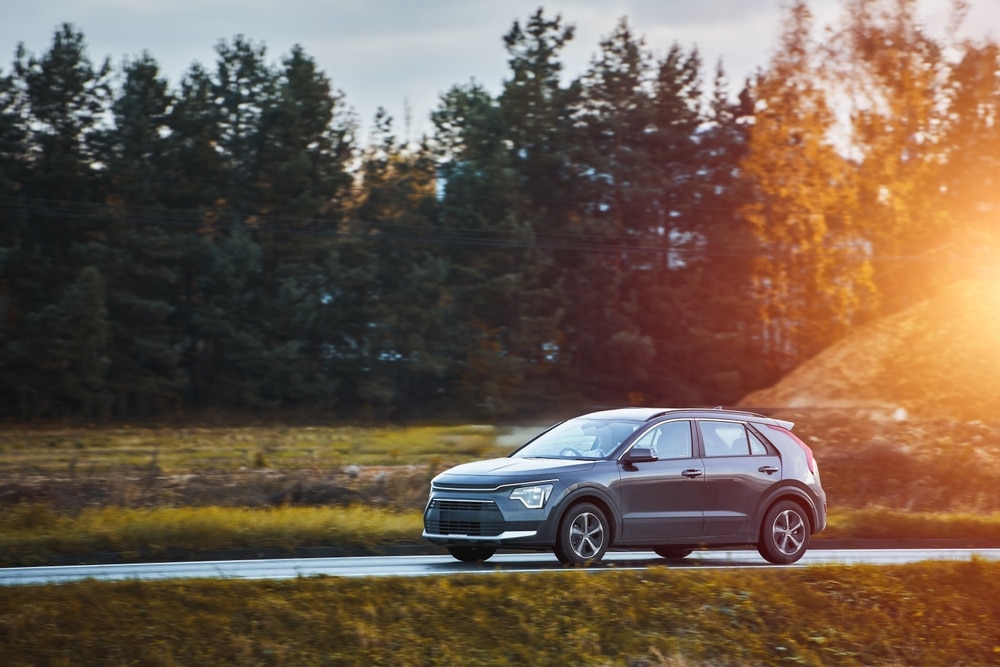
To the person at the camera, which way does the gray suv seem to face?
facing the viewer and to the left of the viewer
